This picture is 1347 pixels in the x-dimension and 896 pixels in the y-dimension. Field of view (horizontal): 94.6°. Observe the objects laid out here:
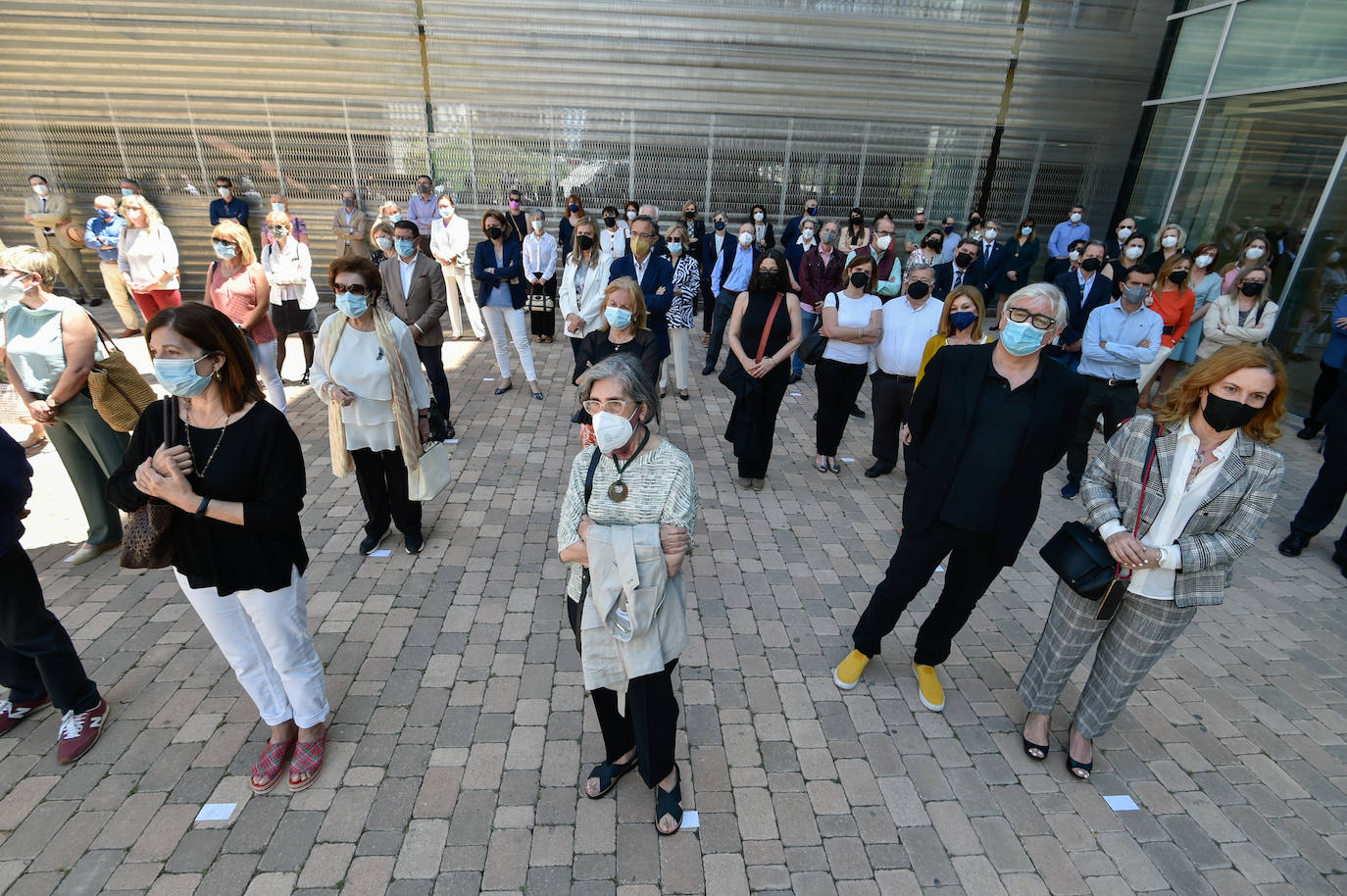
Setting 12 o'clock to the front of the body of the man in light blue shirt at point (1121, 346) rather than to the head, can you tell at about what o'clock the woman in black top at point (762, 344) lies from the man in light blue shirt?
The woman in black top is roughly at 2 o'clock from the man in light blue shirt.

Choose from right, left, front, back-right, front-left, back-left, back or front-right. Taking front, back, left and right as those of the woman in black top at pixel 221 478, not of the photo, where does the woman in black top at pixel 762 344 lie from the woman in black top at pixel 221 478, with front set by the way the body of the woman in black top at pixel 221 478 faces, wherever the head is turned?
back-left

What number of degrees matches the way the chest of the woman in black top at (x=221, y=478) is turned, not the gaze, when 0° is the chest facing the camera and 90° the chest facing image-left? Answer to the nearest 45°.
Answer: approximately 45°

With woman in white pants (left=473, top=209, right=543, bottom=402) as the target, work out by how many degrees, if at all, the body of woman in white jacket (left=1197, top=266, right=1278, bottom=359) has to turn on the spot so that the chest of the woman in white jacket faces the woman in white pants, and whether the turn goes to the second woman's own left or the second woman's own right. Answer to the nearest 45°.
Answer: approximately 45° to the second woman's own right

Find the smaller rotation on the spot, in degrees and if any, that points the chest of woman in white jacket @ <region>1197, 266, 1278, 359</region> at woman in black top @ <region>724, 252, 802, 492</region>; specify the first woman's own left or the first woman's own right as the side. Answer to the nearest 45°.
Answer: approximately 45° to the first woman's own right

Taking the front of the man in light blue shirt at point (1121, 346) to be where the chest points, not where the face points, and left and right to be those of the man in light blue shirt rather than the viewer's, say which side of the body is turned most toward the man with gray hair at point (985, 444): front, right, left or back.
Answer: front

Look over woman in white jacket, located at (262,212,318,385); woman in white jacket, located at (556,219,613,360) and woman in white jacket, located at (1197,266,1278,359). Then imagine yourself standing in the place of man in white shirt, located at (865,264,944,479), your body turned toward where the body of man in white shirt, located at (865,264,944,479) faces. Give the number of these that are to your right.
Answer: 2

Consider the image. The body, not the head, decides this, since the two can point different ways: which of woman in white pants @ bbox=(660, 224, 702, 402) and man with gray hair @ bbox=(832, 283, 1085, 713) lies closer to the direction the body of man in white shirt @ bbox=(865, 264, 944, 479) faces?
the man with gray hair

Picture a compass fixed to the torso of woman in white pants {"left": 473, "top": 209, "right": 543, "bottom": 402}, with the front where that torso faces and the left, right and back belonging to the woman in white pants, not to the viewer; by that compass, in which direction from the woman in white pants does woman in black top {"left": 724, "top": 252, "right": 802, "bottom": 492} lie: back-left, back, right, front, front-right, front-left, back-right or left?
front-left

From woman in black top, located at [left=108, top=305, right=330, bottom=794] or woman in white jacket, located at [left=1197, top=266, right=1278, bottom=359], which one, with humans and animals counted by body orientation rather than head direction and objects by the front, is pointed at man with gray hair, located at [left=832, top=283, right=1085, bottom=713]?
the woman in white jacket

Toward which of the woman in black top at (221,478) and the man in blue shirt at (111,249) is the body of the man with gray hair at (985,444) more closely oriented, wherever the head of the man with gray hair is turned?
the woman in black top
